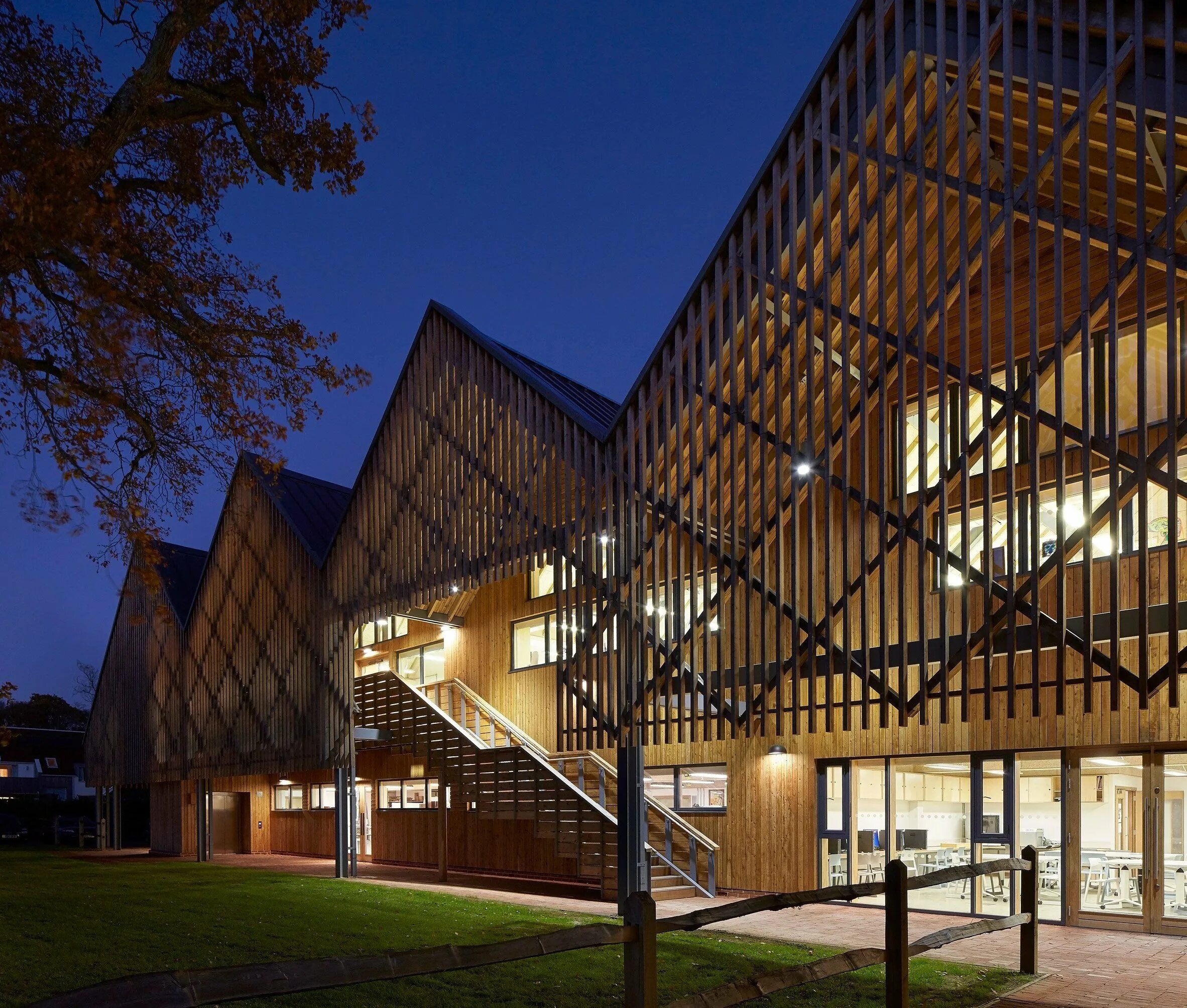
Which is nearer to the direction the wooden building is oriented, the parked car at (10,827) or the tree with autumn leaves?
the tree with autumn leaves

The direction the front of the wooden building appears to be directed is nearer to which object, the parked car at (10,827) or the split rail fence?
the split rail fence

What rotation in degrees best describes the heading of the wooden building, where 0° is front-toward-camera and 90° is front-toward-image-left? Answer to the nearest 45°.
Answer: approximately 45°

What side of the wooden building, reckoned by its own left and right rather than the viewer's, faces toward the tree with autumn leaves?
front
